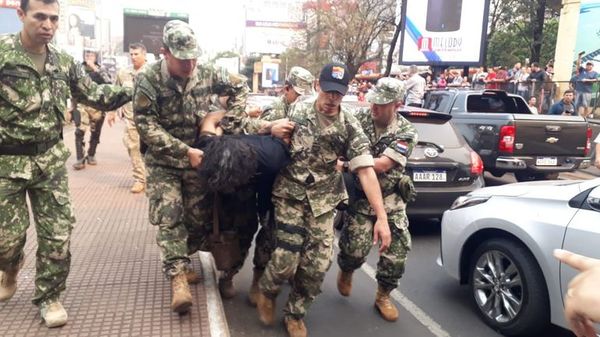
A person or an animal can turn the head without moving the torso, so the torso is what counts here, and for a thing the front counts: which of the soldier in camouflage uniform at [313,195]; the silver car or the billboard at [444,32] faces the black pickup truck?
the billboard

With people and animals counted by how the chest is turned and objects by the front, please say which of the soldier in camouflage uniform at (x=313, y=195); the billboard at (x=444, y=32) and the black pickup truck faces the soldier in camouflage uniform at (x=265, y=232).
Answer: the billboard

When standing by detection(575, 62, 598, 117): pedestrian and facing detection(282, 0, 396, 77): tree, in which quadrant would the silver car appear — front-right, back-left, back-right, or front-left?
back-left

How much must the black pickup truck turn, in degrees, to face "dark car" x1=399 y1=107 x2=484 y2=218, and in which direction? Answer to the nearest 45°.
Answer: approximately 135° to its left

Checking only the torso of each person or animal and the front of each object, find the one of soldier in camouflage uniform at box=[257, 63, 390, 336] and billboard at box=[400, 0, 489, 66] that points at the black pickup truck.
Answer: the billboard

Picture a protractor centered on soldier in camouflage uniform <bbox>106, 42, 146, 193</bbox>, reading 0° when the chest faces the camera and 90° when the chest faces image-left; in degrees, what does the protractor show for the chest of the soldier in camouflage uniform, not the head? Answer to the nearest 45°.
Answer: approximately 0°

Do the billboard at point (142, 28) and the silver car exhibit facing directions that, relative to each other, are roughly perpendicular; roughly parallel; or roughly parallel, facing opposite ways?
roughly perpendicular

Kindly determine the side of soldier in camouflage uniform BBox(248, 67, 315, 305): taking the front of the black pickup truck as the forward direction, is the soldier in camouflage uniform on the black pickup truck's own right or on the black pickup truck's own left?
on the black pickup truck's own left
